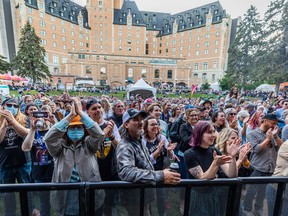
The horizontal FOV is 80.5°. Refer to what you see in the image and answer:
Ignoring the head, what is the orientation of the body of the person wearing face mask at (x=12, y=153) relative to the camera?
toward the camera

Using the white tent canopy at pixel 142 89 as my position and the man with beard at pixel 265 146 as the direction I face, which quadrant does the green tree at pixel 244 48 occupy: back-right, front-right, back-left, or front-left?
back-left

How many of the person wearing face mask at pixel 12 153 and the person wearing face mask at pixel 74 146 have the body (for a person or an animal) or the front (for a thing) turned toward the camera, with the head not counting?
2

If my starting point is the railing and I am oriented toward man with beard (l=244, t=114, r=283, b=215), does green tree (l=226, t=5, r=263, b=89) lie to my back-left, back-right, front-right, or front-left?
front-left

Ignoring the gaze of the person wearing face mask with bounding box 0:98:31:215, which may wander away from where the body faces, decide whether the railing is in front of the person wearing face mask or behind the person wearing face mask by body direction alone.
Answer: in front

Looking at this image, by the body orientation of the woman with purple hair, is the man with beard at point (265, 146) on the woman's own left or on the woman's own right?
on the woman's own left

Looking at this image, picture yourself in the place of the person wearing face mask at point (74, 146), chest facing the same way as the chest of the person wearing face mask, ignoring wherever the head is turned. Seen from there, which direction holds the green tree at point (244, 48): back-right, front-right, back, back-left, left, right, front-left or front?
back-left

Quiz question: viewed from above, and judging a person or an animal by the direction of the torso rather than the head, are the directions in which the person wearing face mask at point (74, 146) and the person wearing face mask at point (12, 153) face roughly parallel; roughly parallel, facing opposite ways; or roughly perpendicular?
roughly parallel

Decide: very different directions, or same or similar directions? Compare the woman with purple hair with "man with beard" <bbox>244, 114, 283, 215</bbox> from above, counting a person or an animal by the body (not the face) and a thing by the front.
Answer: same or similar directions

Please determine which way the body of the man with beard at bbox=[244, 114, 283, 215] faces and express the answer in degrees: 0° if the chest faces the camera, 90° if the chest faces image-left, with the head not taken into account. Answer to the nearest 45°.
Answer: approximately 315°

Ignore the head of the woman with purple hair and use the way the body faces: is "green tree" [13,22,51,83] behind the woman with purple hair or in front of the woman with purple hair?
behind

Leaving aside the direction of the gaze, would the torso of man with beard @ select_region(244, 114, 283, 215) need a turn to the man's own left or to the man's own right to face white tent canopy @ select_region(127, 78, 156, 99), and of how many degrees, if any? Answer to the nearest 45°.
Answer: approximately 180°

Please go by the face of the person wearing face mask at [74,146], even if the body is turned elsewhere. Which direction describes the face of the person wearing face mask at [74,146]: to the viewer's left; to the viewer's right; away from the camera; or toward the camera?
toward the camera

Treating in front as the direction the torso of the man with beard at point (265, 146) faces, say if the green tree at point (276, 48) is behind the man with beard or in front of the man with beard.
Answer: behind

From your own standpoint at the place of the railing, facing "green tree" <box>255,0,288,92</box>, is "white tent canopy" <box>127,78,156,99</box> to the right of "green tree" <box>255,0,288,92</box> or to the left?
left

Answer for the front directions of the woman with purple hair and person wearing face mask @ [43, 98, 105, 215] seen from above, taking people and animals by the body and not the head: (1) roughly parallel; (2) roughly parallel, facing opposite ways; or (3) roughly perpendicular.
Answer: roughly parallel
